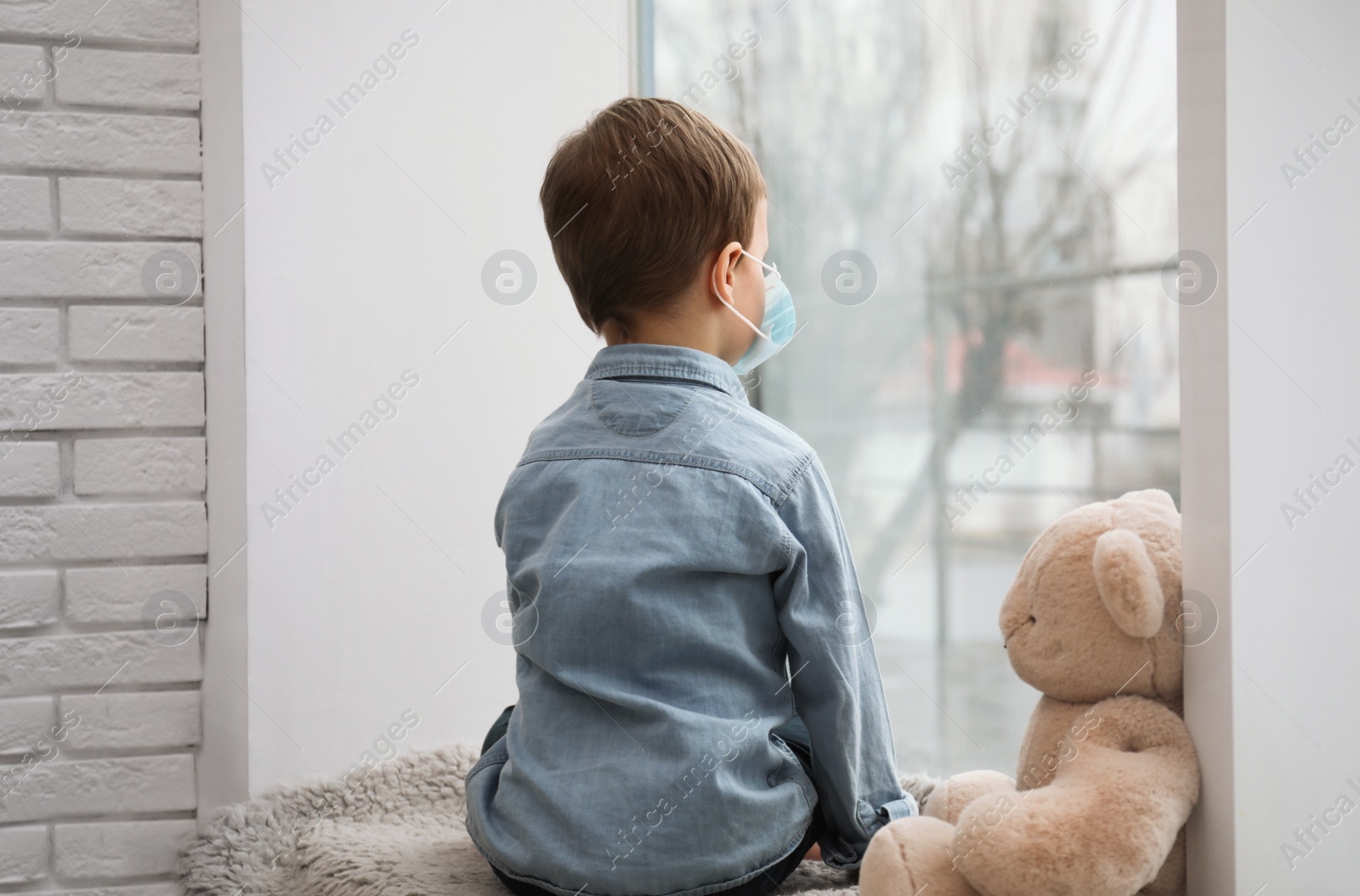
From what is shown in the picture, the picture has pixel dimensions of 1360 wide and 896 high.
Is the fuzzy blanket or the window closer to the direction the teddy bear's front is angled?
the fuzzy blanket

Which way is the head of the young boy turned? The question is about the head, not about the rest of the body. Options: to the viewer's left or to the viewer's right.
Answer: to the viewer's right

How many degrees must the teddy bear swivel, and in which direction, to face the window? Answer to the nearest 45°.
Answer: approximately 90° to its right

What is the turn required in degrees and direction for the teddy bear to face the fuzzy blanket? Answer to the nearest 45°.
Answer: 0° — it already faces it

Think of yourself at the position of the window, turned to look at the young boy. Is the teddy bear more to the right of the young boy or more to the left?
left

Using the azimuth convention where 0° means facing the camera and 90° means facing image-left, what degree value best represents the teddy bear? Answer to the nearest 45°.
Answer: approximately 90°
